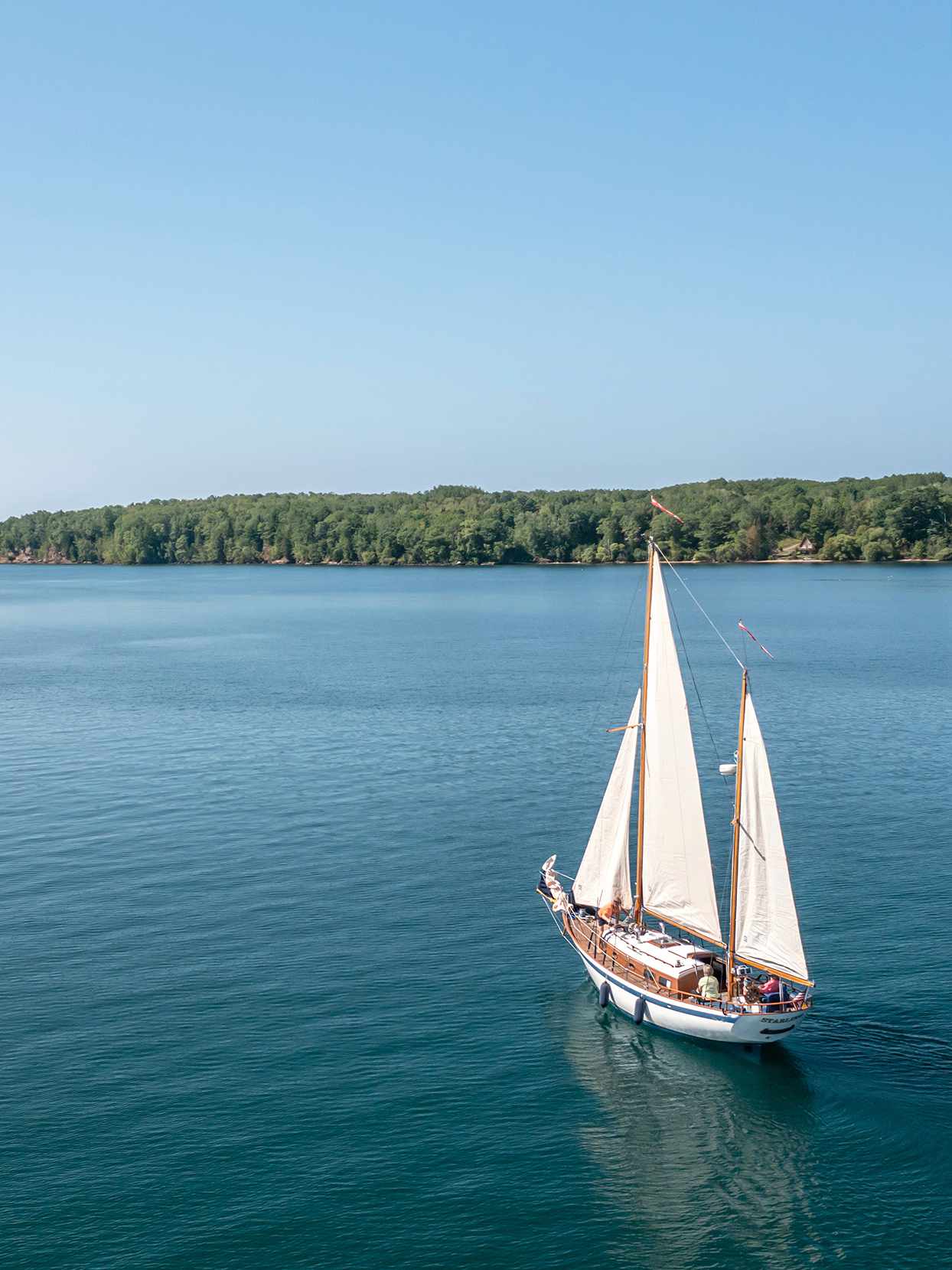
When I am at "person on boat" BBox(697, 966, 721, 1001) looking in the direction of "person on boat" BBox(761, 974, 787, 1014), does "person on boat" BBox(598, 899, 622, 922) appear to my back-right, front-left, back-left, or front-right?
back-left

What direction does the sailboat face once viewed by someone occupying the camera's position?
facing away from the viewer and to the left of the viewer
